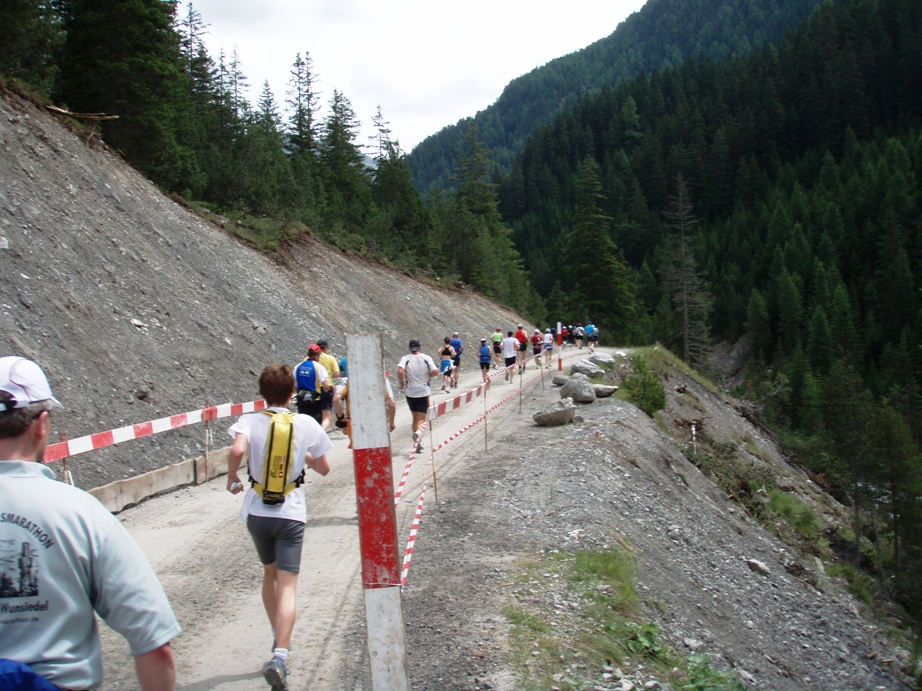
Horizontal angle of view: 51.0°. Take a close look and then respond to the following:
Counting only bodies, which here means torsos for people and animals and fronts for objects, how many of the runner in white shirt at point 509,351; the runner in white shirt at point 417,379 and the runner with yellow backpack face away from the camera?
3

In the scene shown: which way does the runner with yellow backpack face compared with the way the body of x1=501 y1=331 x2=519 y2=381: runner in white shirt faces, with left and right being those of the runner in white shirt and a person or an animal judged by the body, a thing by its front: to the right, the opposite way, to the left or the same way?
the same way

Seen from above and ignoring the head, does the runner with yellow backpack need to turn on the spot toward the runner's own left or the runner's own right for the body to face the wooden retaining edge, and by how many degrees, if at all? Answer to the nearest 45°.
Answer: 0° — they already face it

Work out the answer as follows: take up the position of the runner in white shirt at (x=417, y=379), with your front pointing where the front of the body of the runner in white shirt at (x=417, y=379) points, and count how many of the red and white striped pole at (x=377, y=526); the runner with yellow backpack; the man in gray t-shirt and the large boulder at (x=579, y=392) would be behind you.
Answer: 3

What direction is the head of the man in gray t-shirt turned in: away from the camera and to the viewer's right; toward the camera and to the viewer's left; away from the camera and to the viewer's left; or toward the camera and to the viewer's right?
away from the camera and to the viewer's right

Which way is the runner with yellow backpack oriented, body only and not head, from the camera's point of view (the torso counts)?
away from the camera

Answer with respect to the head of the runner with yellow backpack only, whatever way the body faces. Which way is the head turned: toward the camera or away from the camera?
away from the camera

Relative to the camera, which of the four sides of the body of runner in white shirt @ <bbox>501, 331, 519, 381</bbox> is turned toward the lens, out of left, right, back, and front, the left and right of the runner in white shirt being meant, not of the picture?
back

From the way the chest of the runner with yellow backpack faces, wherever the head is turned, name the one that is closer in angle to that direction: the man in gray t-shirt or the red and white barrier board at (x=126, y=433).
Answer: the red and white barrier board

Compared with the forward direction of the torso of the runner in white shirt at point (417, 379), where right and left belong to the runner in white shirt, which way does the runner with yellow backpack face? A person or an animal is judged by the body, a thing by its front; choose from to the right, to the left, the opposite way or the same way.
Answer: the same way

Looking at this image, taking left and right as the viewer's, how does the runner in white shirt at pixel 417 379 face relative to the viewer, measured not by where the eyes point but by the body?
facing away from the viewer

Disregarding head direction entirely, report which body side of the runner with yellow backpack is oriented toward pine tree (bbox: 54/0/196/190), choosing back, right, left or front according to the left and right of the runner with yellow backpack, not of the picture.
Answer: front

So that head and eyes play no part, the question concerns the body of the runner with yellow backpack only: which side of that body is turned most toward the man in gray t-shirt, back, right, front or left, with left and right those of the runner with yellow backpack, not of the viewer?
back

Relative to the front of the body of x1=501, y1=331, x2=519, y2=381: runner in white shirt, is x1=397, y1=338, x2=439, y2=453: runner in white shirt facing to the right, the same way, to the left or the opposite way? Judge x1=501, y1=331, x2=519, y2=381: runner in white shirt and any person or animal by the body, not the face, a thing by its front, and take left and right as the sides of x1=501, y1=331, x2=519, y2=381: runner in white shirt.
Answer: the same way

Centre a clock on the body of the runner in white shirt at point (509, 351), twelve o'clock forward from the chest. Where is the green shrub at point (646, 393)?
The green shrub is roughly at 4 o'clock from the runner in white shirt.
